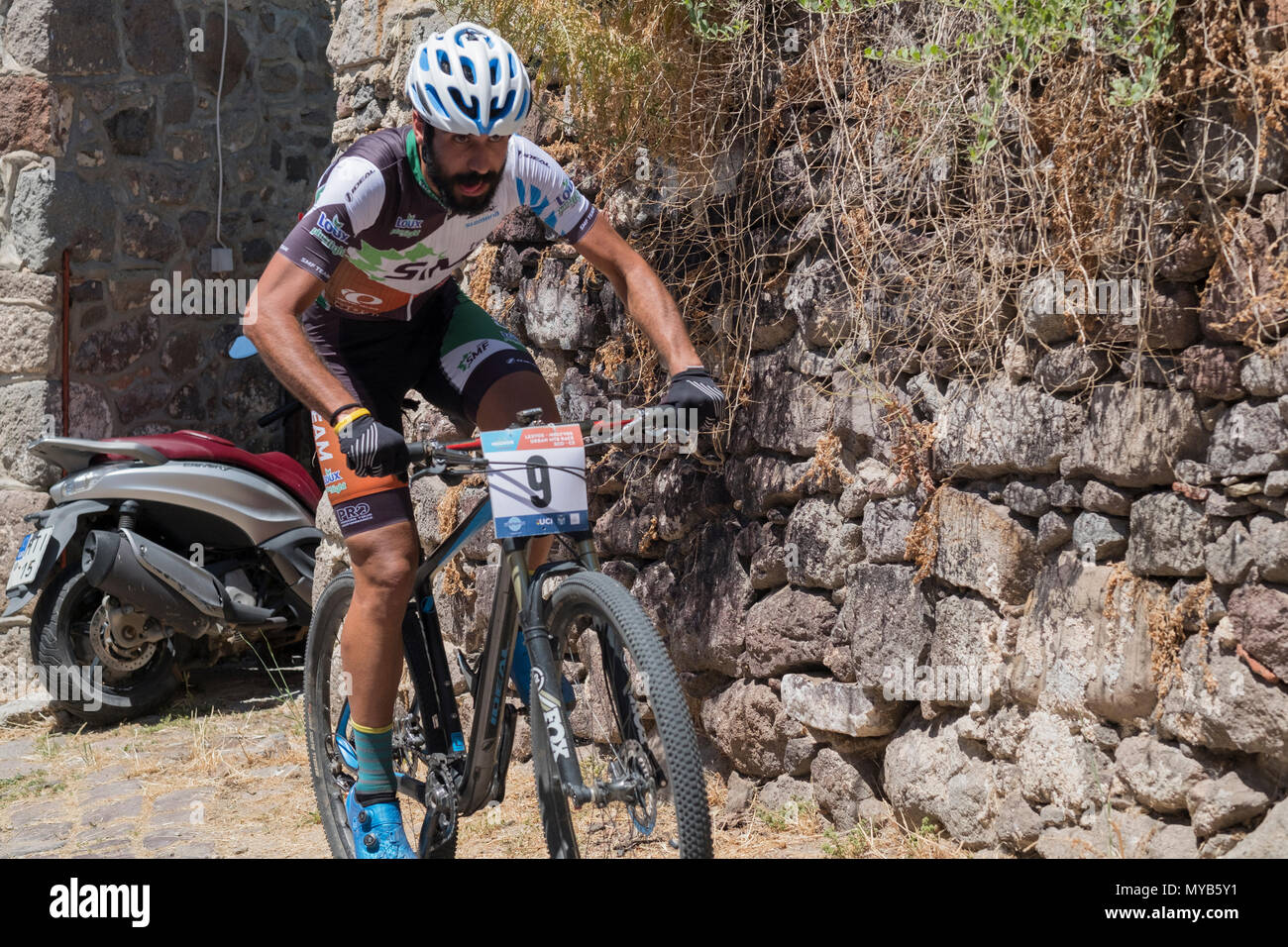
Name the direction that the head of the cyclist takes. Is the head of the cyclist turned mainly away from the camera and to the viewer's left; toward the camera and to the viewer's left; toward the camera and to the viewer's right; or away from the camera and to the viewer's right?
toward the camera and to the viewer's right

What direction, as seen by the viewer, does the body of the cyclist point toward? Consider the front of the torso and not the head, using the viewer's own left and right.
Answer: facing the viewer and to the right of the viewer
